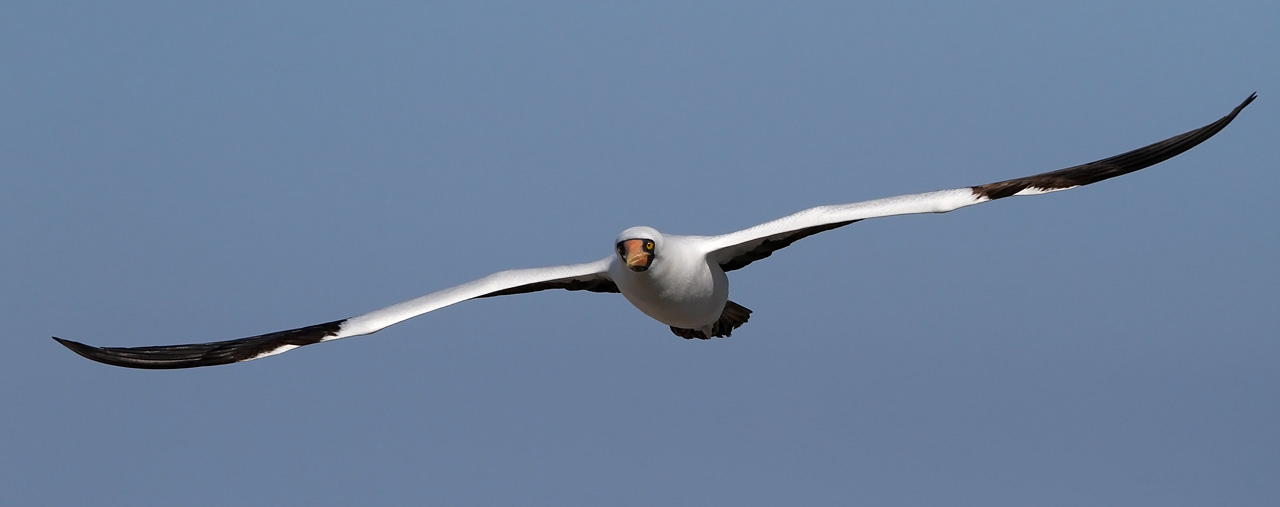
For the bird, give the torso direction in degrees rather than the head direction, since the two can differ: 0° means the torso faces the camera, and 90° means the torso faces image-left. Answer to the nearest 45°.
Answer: approximately 0°
